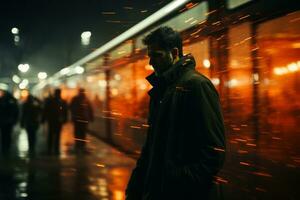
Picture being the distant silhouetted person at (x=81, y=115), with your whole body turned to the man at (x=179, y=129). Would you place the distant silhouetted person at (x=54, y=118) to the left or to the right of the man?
right

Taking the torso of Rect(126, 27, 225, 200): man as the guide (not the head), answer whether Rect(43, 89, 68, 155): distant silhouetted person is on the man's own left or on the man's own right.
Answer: on the man's own right

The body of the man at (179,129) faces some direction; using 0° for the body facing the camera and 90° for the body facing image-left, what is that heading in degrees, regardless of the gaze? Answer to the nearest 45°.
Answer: approximately 45°

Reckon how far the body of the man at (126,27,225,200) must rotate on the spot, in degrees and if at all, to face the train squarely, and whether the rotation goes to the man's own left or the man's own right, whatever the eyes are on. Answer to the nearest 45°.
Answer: approximately 135° to the man's own right

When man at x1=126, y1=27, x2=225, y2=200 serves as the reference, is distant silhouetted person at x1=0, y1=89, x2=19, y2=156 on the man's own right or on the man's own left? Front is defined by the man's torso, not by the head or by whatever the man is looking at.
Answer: on the man's own right

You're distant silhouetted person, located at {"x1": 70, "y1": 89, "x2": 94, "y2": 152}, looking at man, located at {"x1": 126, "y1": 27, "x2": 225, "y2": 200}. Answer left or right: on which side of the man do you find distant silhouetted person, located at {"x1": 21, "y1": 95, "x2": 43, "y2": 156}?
right
